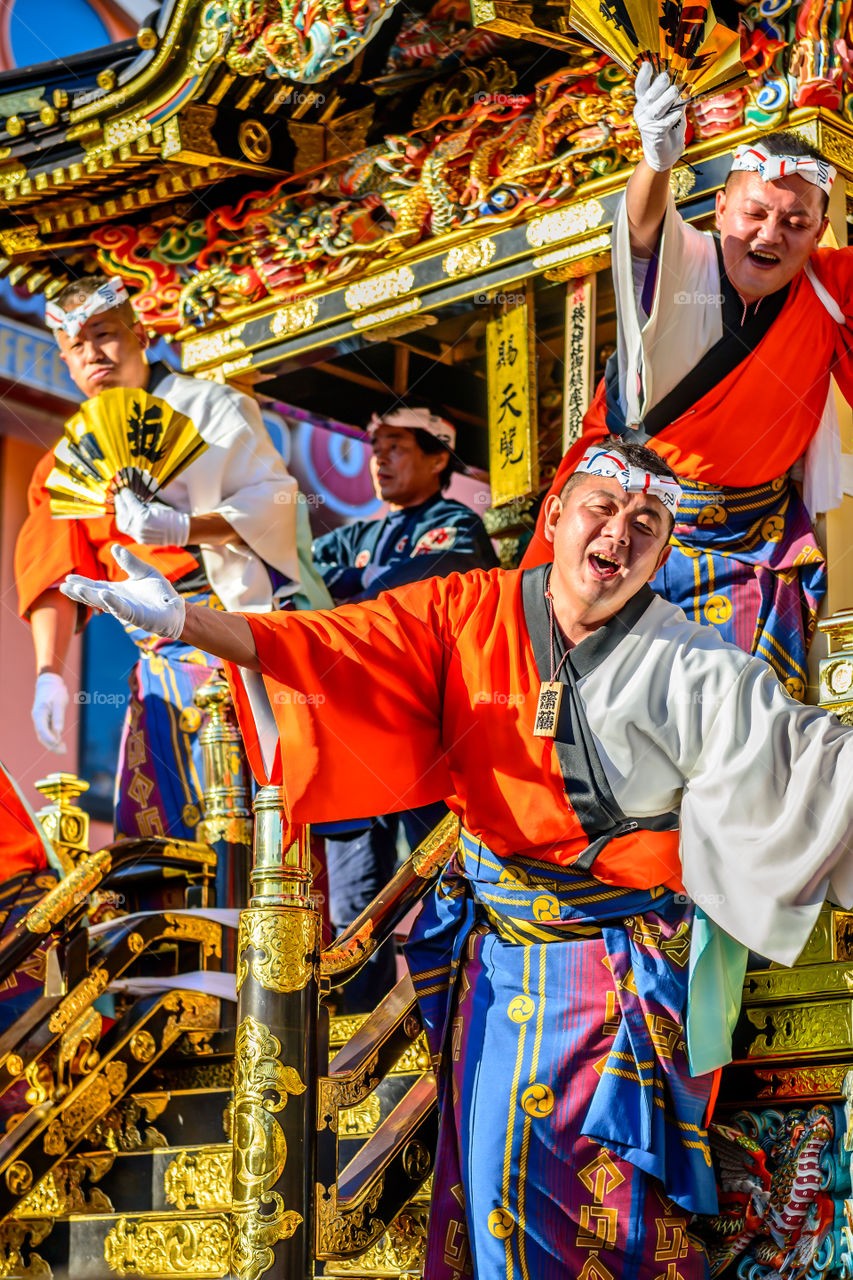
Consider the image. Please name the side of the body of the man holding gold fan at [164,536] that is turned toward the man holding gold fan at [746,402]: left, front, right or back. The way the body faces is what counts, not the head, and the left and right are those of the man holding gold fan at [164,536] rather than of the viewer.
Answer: left

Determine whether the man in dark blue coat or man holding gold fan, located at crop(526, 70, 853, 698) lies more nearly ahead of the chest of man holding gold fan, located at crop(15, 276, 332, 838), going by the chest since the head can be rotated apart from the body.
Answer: the man holding gold fan

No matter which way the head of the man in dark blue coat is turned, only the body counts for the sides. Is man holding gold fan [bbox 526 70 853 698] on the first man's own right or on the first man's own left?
on the first man's own left

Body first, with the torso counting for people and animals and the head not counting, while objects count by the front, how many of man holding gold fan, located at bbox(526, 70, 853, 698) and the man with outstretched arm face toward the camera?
2

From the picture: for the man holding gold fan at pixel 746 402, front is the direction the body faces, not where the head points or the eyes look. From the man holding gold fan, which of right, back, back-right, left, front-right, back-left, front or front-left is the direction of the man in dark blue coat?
back-right

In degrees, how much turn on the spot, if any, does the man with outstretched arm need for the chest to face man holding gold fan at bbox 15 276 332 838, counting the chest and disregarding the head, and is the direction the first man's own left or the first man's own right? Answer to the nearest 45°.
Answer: approximately 135° to the first man's own right

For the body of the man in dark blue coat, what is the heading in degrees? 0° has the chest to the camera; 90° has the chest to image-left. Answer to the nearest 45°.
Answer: approximately 45°
